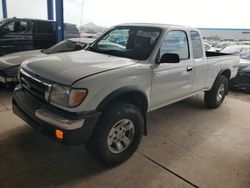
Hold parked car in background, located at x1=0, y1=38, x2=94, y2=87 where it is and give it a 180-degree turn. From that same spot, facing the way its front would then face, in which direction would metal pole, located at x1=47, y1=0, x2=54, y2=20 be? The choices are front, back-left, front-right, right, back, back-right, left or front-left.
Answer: front-left

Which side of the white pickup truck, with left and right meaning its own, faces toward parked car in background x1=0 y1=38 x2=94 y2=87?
right

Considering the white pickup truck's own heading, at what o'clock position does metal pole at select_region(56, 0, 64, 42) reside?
The metal pole is roughly at 4 o'clock from the white pickup truck.

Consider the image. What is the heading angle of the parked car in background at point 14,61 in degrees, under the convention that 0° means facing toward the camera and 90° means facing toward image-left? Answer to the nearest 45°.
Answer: approximately 45°

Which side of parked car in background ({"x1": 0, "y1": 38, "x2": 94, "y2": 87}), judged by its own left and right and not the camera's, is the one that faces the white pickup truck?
left

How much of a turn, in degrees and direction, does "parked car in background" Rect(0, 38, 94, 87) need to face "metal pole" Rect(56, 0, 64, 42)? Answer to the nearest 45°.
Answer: approximately 180°

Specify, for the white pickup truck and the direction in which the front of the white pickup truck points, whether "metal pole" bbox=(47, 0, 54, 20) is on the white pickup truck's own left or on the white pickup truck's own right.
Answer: on the white pickup truck's own right
